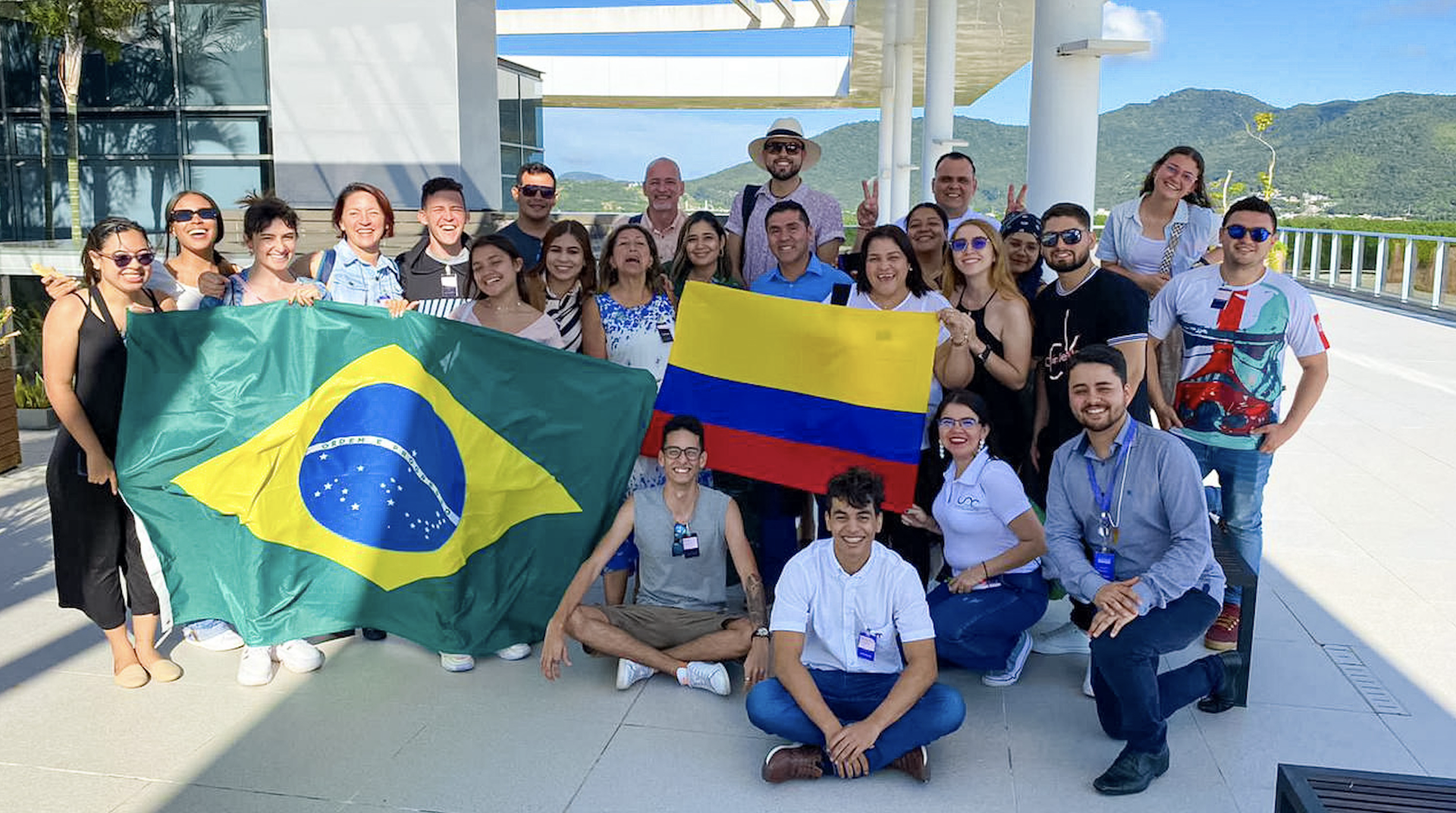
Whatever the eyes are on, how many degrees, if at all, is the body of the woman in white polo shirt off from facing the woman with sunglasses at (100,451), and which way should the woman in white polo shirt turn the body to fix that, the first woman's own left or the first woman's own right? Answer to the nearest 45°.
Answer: approximately 45° to the first woman's own right

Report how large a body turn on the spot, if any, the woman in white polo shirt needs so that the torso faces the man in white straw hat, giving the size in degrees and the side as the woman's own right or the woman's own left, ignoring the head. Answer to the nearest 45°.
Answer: approximately 90° to the woman's own right

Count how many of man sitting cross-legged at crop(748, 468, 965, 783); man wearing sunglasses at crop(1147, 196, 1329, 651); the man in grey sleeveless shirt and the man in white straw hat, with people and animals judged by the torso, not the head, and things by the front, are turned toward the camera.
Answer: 4

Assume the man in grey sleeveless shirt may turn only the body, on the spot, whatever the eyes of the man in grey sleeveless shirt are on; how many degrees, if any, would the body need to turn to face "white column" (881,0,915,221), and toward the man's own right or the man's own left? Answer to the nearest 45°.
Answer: approximately 180°

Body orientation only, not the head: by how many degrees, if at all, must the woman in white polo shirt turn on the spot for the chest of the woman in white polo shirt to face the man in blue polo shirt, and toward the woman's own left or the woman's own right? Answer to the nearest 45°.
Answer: approximately 90° to the woman's own right

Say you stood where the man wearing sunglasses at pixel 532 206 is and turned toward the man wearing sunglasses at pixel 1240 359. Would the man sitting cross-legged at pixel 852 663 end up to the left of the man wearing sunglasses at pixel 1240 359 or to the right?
right

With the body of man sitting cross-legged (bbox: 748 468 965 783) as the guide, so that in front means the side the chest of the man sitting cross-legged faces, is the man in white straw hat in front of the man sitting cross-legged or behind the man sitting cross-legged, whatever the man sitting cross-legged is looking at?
behind

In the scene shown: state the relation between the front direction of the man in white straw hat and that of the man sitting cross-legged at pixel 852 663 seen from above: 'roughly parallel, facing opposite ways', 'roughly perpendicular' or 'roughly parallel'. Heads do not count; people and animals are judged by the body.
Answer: roughly parallel

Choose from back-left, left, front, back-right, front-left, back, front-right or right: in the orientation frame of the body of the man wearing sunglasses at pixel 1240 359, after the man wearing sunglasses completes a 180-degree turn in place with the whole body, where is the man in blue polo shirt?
left

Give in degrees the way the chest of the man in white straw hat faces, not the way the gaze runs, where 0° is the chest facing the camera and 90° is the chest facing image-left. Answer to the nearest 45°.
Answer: approximately 0°

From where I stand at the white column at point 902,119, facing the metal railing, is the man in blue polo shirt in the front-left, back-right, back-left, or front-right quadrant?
front-right

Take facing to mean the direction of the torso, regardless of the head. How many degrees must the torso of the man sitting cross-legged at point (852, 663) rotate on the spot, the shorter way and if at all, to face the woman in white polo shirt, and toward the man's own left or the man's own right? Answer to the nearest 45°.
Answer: approximately 135° to the man's own left

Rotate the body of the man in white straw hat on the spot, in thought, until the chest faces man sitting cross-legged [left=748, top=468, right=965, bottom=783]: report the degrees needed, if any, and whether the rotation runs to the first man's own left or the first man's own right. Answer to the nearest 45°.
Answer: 0° — they already face them

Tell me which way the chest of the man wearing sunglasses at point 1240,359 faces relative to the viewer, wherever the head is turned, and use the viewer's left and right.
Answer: facing the viewer

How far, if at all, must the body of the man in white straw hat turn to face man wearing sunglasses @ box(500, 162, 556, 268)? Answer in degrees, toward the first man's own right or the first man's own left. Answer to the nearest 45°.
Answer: approximately 90° to the first man's own right

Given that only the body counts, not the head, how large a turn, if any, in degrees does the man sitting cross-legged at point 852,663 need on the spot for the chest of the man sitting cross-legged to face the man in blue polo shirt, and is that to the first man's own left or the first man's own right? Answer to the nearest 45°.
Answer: approximately 180°

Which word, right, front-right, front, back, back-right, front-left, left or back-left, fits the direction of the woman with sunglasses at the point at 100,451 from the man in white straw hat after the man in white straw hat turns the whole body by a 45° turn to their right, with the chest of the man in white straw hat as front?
front

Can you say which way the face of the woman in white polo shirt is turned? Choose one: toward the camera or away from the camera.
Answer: toward the camera

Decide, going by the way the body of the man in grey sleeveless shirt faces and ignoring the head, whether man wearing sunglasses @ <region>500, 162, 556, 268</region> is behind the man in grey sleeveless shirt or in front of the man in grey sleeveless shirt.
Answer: behind

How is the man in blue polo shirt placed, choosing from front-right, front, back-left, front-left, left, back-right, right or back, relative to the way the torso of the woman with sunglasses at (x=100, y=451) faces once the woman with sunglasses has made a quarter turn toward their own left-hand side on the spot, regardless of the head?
front-right

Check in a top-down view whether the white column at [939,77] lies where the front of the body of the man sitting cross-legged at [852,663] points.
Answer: no
